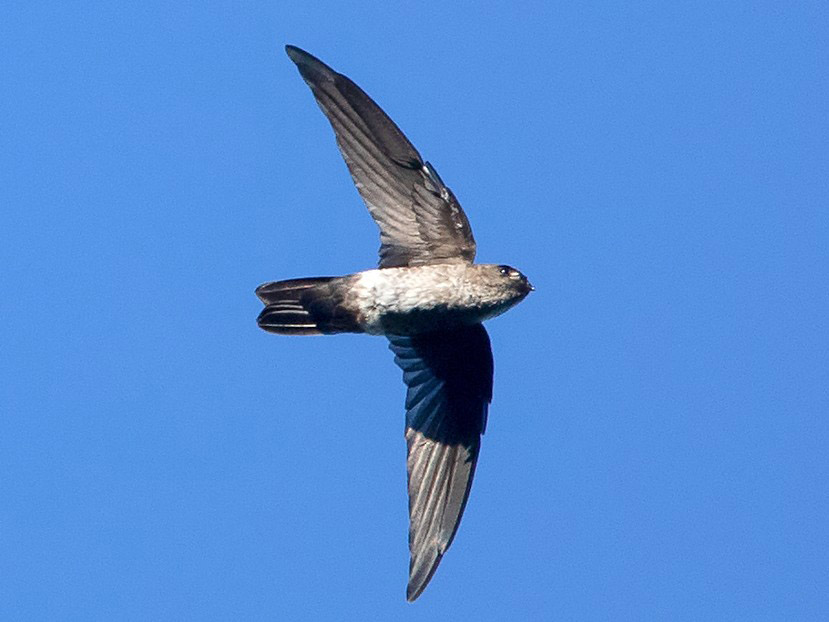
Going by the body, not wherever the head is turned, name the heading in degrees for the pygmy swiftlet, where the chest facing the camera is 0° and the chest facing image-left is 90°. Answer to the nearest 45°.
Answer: approximately 270°
